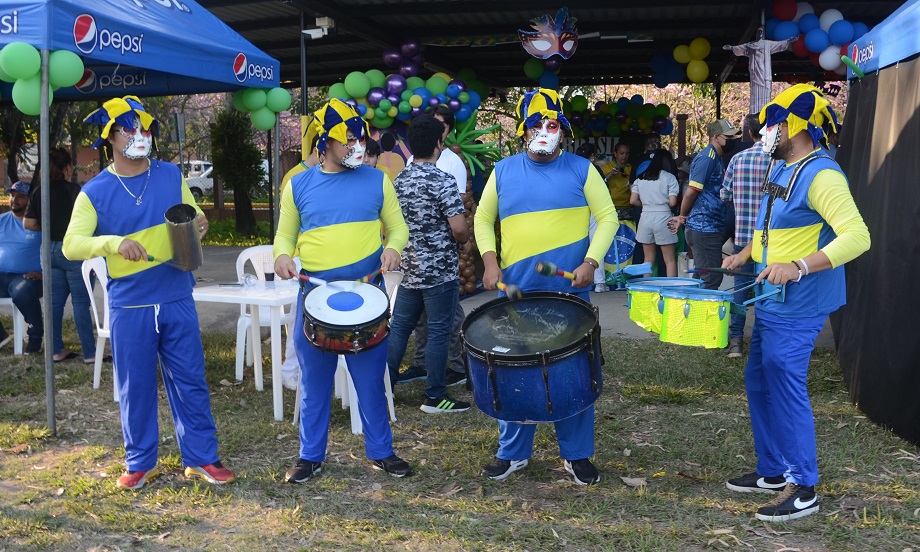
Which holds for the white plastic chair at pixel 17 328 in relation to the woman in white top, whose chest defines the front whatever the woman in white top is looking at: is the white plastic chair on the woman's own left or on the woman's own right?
on the woman's own left

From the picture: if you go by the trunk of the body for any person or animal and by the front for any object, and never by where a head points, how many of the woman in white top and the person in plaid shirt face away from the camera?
2

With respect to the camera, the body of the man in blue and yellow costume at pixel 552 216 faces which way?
toward the camera

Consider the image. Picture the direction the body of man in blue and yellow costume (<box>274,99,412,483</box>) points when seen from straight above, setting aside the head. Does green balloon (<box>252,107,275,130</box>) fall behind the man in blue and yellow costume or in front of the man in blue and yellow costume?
behind

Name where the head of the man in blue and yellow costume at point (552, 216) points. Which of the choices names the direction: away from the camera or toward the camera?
toward the camera

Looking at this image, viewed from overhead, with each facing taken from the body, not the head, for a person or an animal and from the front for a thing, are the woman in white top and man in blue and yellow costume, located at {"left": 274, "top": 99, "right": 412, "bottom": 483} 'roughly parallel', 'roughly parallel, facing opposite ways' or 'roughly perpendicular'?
roughly parallel, facing opposite ways

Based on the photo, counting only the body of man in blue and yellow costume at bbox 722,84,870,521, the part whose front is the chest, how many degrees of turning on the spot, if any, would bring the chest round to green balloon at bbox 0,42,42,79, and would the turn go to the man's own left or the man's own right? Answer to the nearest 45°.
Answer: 0° — they already face it

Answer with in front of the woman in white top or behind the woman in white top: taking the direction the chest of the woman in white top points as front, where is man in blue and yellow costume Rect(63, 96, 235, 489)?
behind

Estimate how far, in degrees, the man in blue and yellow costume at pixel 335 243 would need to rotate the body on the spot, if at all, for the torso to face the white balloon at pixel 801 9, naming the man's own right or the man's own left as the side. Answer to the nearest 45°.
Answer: approximately 135° to the man's own left

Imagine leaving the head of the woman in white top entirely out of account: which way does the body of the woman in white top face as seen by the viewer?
away from the camera
